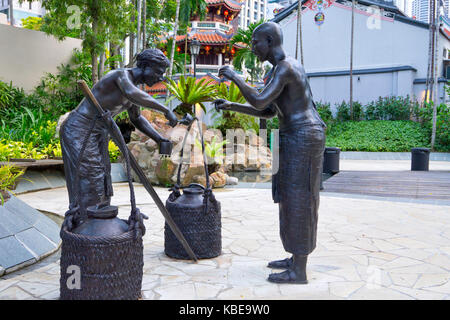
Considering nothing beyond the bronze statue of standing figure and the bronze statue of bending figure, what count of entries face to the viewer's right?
1

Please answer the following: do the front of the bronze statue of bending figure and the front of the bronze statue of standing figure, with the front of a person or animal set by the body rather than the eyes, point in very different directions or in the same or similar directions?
very different directions

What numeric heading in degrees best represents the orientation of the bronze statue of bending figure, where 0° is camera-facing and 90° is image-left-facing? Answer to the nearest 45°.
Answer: approximately 270°

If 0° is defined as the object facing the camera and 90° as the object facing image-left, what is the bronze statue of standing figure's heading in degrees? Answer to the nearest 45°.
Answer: approximately 90°

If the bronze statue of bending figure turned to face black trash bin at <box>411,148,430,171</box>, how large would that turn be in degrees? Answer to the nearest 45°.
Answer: approximately 45° to its left

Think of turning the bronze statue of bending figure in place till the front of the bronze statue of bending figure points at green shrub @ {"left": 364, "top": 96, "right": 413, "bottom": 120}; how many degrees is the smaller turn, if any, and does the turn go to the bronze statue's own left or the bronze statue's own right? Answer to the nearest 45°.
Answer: approximately 45° to the bronze statue's own left

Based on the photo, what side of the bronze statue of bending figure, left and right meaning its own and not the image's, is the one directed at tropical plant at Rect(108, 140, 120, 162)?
left

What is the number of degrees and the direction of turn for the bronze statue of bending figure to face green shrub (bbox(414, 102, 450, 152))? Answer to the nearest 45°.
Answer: approximately 45° to its left

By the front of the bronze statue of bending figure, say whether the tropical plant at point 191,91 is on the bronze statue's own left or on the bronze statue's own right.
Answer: on the bronze statue's own left

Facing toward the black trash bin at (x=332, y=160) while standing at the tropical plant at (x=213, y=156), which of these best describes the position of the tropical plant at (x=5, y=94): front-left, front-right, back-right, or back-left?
back-left

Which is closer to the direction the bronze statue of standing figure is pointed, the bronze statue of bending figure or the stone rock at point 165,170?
the bronze statue of bending figure

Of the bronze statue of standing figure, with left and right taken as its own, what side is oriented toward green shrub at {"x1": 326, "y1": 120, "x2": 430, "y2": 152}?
right
